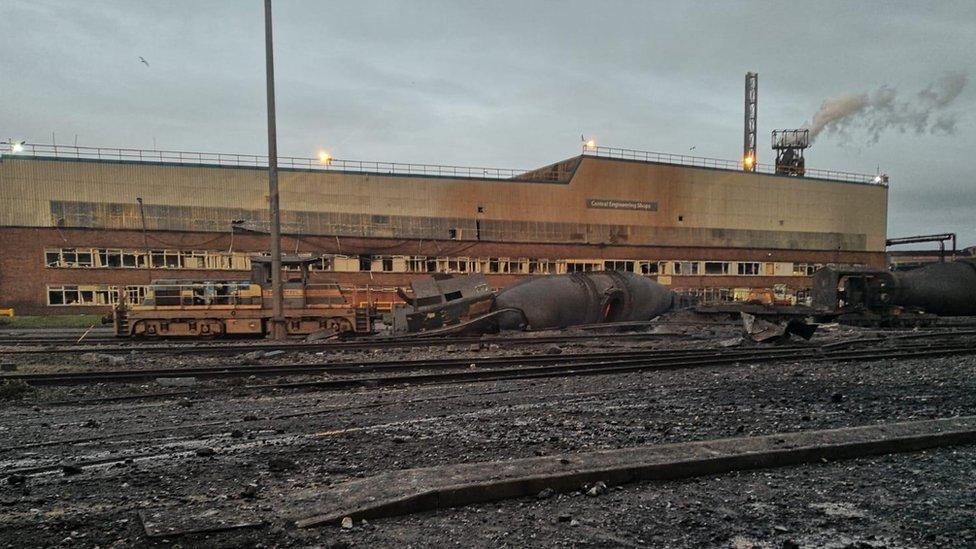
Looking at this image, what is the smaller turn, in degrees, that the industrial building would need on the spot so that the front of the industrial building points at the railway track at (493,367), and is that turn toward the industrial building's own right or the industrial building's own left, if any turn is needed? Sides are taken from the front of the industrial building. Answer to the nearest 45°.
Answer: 0° — it already faces it

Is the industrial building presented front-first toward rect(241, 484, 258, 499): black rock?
yes

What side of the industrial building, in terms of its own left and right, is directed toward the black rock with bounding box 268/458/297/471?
front

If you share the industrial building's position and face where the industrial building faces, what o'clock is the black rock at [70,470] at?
The black rock is roughly at 12 o'clock from the industrial building.

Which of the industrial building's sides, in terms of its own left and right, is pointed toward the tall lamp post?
front

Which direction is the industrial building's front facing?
toward the camera
